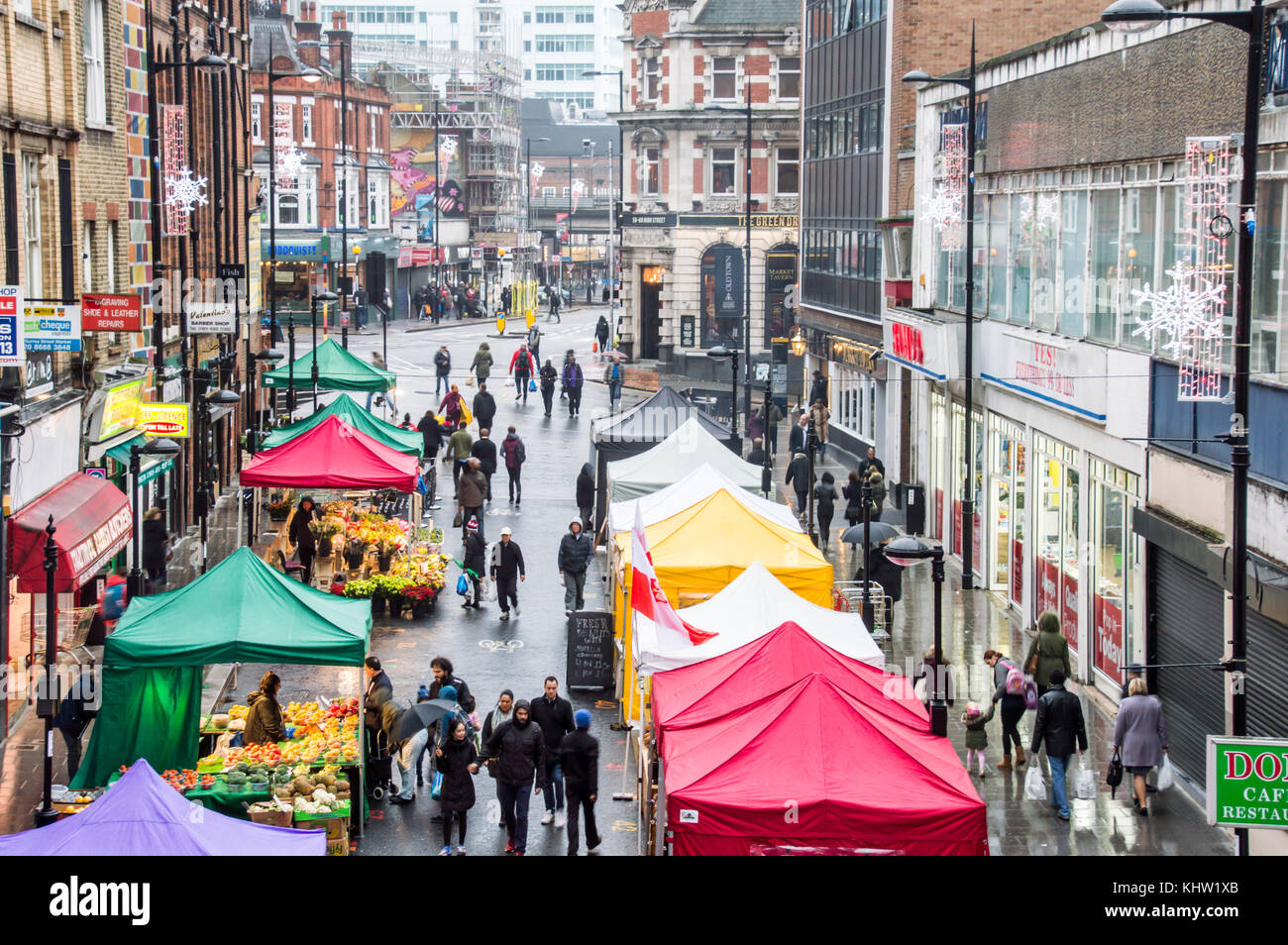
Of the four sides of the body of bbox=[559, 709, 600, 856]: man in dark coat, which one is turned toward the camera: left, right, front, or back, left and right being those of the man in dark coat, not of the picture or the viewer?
back

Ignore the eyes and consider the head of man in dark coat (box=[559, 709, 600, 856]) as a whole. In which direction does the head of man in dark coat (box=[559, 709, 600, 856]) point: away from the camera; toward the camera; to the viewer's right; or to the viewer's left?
away from the camera

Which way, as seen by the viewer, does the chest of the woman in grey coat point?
away from the camera

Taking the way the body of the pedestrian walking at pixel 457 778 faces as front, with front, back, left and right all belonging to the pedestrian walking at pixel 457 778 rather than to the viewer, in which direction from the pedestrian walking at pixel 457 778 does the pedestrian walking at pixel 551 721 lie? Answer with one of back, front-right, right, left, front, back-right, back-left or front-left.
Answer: back-left

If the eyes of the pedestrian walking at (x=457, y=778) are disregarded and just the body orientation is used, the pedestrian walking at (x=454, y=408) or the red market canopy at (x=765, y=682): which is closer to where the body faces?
the red market canopy

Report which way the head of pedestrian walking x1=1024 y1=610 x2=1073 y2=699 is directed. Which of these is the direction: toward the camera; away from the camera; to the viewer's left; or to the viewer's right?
away from the camera

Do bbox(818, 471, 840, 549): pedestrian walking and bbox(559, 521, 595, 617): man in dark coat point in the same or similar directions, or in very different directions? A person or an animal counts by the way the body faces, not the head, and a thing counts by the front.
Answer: very different directions

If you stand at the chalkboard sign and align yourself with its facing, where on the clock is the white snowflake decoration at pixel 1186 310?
The white snowflake decoration is roughly at 10 o'clock from the chalkboard sign.

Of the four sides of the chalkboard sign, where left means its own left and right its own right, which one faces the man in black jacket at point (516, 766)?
front

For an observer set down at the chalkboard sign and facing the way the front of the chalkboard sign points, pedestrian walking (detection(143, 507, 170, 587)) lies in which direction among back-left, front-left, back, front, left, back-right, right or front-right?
back-right

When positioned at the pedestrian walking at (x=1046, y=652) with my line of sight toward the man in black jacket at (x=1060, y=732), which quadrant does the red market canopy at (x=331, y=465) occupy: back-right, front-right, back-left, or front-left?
back-right

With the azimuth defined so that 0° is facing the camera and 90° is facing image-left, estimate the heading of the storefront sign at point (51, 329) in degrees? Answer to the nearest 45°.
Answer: approximately 0°

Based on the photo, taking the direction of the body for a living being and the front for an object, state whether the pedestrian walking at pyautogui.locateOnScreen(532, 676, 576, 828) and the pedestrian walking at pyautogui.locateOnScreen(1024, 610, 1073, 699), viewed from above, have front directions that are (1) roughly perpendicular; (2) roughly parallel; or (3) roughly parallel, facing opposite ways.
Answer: roughly parallel, facing opposite ways

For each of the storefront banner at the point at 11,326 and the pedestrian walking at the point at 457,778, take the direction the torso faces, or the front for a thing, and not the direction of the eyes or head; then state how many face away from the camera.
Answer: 0
